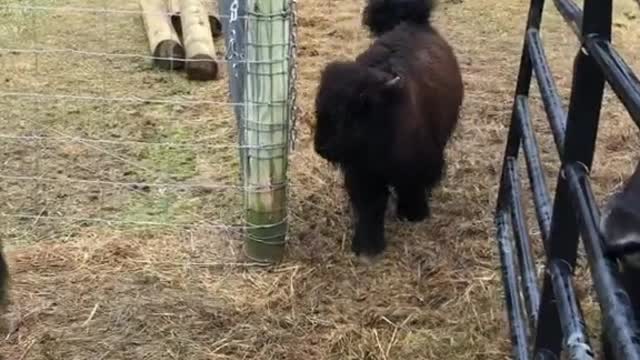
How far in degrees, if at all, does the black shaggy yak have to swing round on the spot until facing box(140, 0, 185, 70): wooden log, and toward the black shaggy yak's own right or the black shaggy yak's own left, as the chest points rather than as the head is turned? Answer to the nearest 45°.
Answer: approximately 90° to the black shaggy yak's own right

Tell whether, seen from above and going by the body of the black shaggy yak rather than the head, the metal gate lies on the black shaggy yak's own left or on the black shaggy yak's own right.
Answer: on the black shaggy yak's own left

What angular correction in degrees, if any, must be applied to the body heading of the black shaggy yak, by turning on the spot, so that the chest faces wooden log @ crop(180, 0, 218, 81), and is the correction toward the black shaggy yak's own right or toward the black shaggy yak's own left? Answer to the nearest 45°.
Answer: approximately 90° to the black shaggy yak's own right
